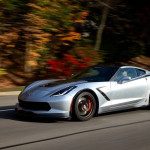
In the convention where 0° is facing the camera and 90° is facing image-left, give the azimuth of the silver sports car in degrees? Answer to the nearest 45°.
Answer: approximately 45°
